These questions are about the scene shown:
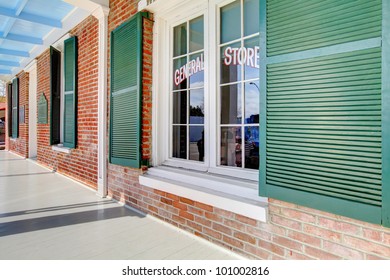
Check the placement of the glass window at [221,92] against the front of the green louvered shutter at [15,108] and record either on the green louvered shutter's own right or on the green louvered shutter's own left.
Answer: on the green louvered shutter's own left

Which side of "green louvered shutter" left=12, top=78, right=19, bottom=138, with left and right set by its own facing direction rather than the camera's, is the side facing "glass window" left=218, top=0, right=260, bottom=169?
left

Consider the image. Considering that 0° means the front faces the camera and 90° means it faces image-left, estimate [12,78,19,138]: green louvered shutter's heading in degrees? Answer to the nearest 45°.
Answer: approximately 90°

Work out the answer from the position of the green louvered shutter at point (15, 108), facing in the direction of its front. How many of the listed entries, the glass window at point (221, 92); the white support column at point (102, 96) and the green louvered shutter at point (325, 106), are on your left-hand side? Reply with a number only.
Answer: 3

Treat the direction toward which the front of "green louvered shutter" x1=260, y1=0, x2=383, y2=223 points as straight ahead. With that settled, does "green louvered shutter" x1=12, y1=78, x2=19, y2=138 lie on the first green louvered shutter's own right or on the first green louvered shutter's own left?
on the first green louvered shutter's own right

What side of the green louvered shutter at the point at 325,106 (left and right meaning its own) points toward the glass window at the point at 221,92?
right

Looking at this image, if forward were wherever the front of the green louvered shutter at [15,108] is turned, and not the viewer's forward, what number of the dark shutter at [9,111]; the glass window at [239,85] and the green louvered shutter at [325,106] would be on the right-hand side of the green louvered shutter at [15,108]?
1

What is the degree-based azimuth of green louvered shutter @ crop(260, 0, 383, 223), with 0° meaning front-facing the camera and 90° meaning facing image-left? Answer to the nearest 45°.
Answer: approximately 45°

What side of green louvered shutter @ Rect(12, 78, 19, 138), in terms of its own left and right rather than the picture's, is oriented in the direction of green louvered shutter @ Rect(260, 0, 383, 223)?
left

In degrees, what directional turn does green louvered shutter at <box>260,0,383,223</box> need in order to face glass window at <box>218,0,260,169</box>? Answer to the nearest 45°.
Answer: approximately 90° to its right

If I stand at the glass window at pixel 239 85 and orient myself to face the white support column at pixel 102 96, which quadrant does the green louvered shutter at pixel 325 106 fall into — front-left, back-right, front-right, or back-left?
back-left
